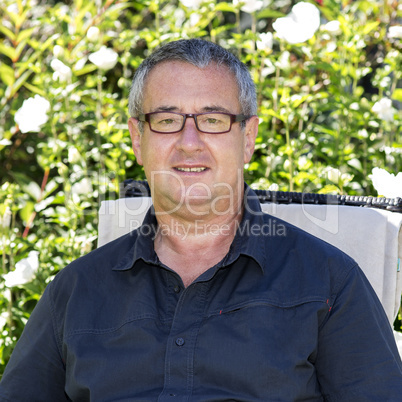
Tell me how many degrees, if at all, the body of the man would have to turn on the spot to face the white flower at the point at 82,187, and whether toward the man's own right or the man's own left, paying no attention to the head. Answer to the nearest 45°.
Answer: approximately 135° to the man's own right

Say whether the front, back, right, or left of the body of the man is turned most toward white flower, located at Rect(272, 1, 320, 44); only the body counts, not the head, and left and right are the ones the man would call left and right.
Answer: back

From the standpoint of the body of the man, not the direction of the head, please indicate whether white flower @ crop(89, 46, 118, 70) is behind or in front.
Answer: behind

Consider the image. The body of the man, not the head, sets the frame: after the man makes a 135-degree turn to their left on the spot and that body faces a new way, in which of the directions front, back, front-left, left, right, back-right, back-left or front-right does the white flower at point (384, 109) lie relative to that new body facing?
front

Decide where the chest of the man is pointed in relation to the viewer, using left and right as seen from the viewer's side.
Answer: facing the viewer

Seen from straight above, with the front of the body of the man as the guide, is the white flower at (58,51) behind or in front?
behind

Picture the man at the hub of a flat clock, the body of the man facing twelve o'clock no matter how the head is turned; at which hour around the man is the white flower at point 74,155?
The white flower is roughly at 5 o'clock from the man.

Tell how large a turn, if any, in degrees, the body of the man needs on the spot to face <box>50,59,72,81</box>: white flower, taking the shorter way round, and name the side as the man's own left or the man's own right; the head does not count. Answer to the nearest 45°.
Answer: approximately 135° to the man's own right

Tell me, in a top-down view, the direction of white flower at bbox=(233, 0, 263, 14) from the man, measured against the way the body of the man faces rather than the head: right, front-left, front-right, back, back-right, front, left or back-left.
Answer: back

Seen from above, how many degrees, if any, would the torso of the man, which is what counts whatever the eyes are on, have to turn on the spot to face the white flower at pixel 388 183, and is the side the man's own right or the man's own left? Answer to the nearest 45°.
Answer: approximately 135° to the man's own left

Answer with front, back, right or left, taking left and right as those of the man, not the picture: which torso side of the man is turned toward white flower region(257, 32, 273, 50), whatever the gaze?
back
